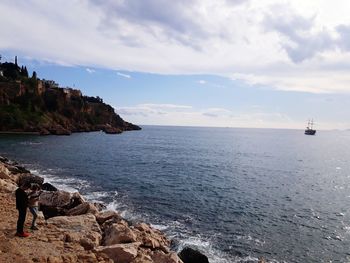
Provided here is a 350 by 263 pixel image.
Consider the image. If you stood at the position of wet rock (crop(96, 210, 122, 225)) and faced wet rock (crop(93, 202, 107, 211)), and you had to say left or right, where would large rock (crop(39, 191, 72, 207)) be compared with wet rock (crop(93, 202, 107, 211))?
left

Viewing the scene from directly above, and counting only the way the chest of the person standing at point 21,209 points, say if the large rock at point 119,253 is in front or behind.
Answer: in front

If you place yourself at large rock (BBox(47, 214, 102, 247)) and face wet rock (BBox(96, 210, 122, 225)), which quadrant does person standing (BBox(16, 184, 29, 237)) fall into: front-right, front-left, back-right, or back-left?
back-left

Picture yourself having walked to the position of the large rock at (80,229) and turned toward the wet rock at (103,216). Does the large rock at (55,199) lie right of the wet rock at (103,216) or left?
left

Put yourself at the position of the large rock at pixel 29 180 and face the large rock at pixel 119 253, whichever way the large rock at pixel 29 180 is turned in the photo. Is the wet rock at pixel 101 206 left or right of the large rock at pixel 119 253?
left
